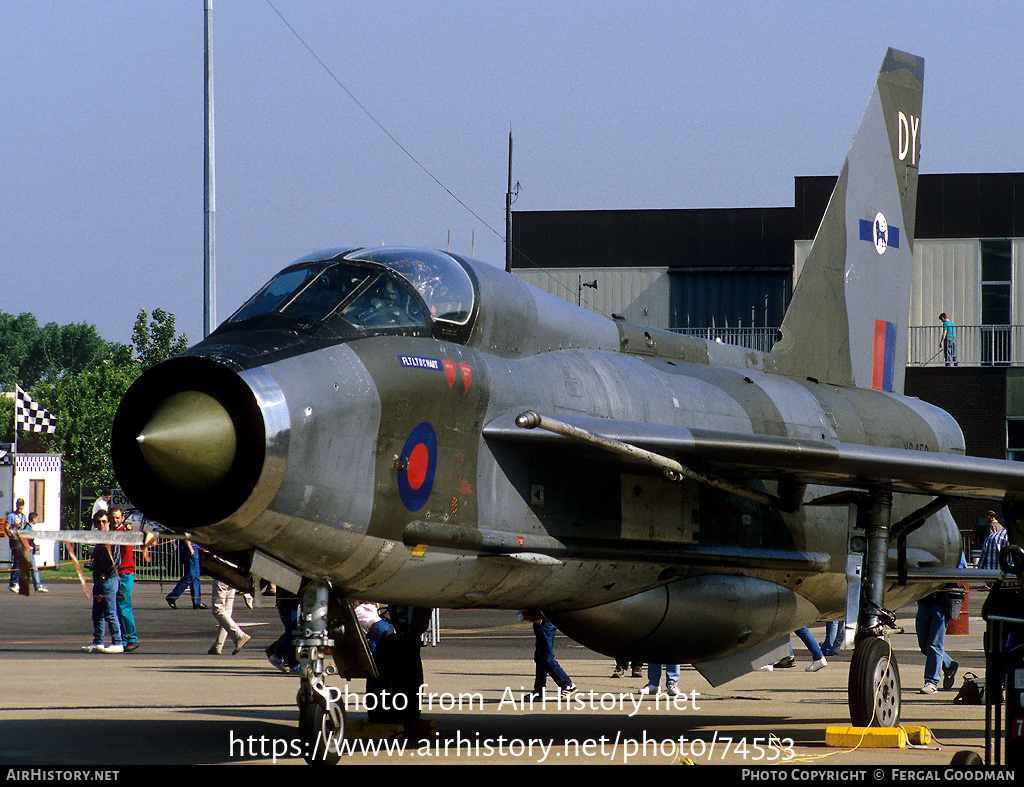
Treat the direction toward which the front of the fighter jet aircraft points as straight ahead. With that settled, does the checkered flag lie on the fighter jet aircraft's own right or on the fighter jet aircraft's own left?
on the fighter jet aircraft's own right

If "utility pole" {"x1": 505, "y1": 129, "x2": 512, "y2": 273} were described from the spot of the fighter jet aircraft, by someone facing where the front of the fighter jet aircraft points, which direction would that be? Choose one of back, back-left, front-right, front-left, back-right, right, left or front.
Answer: back-right

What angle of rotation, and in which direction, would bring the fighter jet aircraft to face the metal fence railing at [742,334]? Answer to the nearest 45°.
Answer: approximately 135° to its right

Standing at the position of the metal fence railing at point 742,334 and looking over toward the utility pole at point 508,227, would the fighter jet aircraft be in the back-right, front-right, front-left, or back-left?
front-left

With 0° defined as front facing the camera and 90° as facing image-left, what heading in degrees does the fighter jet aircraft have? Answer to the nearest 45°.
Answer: approximately 45°
